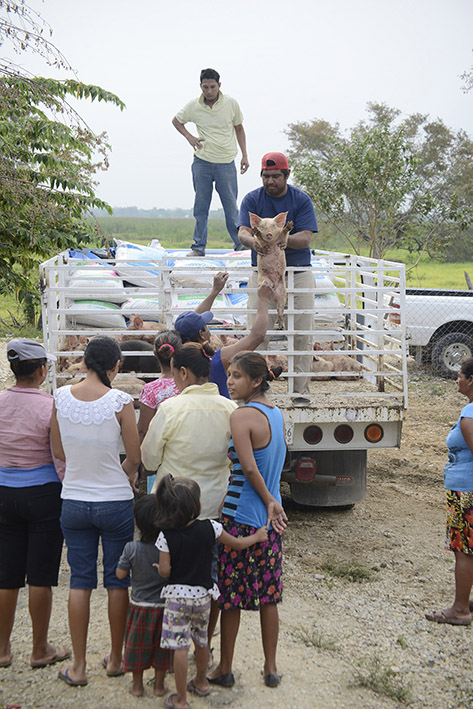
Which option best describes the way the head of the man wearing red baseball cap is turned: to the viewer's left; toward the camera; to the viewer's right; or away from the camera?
toward the camera

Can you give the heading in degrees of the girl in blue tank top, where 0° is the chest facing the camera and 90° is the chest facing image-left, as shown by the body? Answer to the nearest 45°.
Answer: approximately 135°

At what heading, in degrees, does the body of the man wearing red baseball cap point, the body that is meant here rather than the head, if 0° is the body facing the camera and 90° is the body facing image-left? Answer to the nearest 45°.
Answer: approximately 0°

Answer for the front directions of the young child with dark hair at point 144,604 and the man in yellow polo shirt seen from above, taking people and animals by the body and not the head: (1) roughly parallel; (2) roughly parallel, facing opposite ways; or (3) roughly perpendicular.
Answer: roughly parallel, facing opposite ways

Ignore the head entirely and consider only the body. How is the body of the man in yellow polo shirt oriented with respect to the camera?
toward the camera

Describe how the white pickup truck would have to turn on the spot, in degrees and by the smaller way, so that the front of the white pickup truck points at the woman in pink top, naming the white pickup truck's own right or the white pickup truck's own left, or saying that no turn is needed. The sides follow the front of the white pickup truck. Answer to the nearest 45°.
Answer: approximately 90° to the white pickup truck's own right

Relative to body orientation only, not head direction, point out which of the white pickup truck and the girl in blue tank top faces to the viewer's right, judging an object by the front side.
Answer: the white pickup truck

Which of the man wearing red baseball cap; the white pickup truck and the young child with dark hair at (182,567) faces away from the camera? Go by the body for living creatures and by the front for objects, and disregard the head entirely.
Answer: the young child with dark hair

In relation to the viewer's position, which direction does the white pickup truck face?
facing to the right of the viewer

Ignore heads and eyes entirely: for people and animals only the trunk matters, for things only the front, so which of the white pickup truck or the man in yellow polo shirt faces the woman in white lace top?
the man in yellow polo shirt

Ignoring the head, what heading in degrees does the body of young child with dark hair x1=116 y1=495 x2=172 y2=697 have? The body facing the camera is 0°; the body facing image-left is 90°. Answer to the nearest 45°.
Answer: approximately 180°

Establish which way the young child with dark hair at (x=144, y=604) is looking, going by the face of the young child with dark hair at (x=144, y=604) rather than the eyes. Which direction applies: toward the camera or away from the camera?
away from the camera
